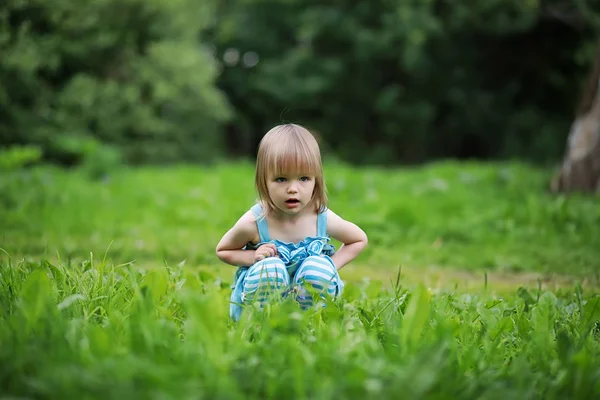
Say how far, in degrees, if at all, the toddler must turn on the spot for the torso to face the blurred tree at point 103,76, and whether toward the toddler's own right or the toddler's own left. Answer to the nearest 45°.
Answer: approximately 180°

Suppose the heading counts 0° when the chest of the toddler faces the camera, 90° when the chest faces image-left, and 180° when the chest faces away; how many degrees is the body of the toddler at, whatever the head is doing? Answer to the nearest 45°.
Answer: approximately 0°

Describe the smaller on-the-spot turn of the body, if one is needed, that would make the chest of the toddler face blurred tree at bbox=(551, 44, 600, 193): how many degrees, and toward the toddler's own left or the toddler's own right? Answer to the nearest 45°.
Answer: approximately 135° to the toddler's own left

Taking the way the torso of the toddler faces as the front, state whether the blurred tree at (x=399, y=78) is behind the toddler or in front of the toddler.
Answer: behind
